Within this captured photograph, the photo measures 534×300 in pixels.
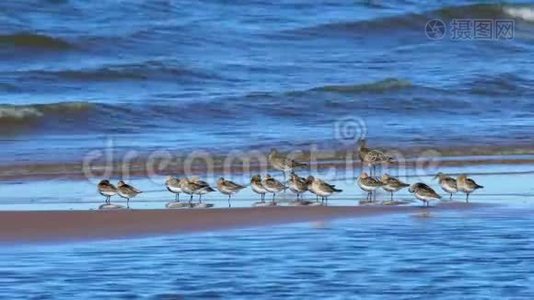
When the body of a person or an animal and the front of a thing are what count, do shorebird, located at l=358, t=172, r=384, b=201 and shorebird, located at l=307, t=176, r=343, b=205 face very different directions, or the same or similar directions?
same or similar directions

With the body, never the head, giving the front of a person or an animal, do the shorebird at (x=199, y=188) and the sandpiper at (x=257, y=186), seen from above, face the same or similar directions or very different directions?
same or similar directions

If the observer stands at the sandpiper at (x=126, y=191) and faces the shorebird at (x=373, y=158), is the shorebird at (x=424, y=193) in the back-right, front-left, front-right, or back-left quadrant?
front-right

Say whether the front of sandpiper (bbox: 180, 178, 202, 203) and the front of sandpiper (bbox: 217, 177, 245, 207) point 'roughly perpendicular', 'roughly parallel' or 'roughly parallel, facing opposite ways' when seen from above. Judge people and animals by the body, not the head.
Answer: roughly parallel
